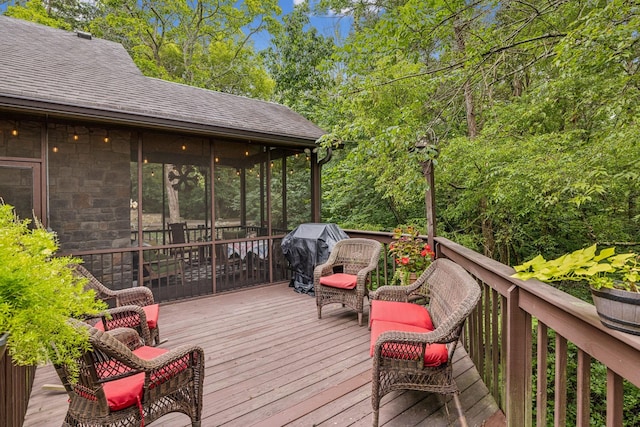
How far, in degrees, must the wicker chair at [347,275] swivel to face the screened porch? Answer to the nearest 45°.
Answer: approximately 45° to its right

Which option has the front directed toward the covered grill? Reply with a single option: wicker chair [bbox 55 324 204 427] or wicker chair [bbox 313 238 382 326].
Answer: wicker chair [bbox 55 324 204 427]

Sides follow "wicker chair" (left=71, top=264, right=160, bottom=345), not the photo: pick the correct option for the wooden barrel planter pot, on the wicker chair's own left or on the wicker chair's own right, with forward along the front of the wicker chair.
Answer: on the wicker chair's own right

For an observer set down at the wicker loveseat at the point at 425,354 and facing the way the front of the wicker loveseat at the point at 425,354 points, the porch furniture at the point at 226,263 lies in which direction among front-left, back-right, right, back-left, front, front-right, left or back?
front-right

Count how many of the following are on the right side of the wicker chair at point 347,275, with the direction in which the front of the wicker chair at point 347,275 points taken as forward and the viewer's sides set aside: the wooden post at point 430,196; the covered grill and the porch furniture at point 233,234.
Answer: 2

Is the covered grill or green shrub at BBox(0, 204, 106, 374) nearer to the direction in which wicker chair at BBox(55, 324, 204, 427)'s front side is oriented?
the covered grill

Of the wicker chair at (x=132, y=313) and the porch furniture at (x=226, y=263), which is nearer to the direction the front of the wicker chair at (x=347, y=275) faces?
the wicker chair

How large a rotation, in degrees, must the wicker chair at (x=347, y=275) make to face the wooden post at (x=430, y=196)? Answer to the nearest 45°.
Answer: approximately 135° to its left

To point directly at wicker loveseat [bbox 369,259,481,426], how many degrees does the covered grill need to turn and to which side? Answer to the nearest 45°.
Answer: approximately 45° to its left

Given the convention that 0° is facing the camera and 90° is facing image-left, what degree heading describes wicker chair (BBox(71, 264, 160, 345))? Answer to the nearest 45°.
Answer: approximately 270°

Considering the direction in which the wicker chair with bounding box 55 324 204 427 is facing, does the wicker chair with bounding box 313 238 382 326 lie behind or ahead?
ahead

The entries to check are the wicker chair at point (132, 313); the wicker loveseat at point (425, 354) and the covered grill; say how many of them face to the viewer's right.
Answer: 1

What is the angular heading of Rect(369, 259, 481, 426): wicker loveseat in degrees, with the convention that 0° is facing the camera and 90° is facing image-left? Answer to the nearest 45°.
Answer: approximately 90°

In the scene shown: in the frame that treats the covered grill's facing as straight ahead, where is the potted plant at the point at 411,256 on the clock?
The potted plant is roughly at 9 o'clock from the covered grill.
